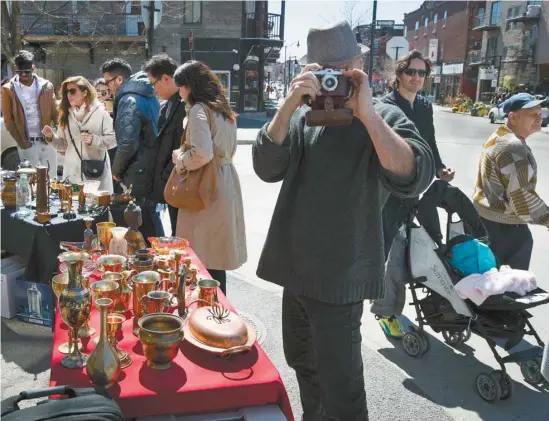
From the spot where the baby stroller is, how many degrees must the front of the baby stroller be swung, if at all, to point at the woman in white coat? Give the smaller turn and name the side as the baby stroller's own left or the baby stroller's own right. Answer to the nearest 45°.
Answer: approximately 135° to the baby stroller's own right

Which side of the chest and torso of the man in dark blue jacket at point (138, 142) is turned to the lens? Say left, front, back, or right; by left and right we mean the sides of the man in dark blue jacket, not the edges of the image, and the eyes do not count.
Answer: left

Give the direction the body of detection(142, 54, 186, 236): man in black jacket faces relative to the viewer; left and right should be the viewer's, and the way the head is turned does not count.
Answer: facing to the left of the viewer

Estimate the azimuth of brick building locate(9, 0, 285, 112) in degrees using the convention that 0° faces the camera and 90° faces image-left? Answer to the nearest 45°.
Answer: approximately 0°

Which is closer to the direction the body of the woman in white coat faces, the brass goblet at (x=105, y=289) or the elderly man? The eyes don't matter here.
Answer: the brass goblet

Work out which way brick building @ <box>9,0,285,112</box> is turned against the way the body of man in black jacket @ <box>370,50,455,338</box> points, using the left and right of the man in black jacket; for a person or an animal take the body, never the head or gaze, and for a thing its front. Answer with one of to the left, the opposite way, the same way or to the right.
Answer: the same way

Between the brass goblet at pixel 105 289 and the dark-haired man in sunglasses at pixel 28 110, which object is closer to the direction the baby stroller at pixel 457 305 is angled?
the brass goblet

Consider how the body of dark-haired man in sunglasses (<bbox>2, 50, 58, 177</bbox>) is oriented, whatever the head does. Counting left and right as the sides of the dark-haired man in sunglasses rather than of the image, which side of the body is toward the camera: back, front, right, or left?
front

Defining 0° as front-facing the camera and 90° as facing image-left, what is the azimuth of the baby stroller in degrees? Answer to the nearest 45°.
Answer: approximately 315°

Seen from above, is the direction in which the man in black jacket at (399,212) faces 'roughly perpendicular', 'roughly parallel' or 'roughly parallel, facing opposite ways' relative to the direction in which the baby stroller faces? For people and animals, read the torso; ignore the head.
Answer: roughly parallel

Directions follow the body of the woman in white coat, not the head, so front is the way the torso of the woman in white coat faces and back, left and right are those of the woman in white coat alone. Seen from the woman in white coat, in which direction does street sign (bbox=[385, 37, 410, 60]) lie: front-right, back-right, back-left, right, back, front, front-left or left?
back

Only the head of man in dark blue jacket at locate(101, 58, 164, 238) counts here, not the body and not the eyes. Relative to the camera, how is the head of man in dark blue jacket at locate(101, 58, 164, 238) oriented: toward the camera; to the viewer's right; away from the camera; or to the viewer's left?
to the viewer's left
